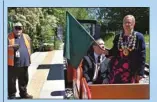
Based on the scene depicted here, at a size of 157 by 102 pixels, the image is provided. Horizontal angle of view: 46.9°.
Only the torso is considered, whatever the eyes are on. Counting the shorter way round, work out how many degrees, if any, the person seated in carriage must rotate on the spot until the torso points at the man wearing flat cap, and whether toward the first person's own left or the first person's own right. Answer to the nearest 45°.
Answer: approximately 90° to the first person's own right

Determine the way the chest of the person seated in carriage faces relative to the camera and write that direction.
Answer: toward the camera
